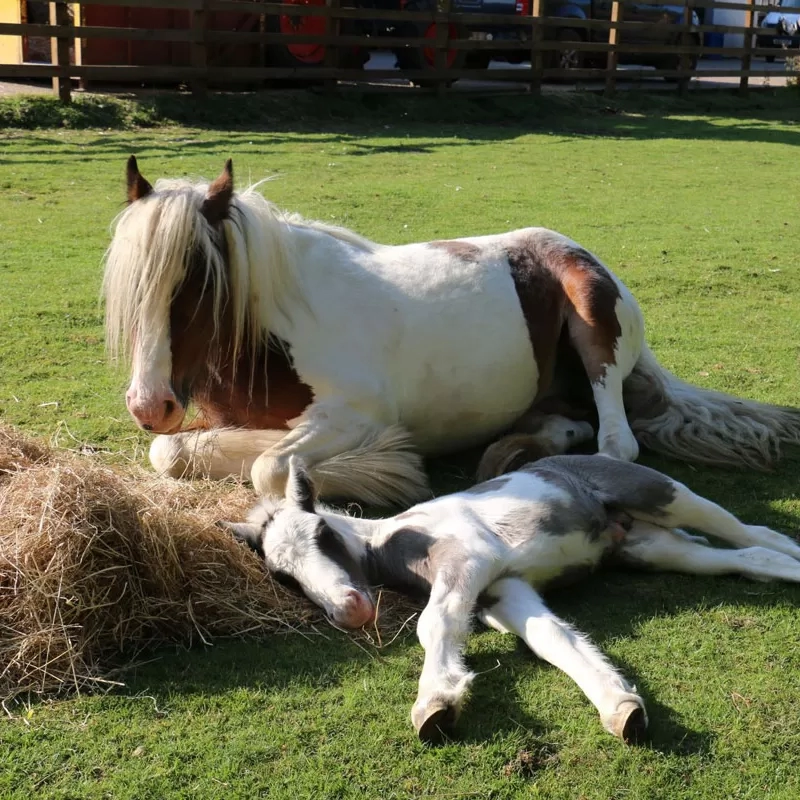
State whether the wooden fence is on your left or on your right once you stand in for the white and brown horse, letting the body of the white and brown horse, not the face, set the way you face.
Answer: on your right

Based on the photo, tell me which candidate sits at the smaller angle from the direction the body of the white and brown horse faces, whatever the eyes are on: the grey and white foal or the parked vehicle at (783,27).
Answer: the grey and white foal

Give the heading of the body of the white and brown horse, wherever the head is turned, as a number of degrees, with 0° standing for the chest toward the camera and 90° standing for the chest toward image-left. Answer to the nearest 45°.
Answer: approximately 45°

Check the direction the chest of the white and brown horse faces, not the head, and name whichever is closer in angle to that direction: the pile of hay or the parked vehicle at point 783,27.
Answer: the pile of hay

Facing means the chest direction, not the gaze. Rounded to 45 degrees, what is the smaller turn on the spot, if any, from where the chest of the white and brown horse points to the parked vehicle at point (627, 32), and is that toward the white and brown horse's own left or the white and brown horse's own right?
approximately 135° to the white and brown horse's own right

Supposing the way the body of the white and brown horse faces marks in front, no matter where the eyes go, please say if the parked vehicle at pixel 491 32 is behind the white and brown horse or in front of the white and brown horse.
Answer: behind

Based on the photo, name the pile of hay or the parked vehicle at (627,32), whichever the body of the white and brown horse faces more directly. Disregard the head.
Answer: the pile of hay

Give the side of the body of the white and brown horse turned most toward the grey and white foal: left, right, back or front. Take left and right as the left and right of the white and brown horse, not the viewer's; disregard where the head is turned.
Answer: left

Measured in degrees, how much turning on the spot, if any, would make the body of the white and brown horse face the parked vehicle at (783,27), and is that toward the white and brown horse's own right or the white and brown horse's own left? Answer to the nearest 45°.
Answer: approximately 135° to the white and brown horse's own right
